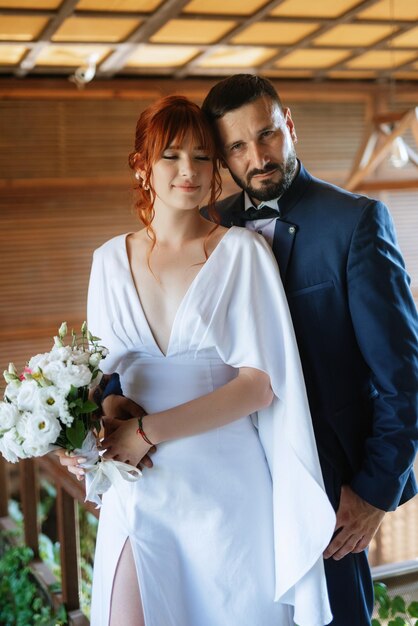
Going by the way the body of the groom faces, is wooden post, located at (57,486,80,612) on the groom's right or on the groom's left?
on the groom's right

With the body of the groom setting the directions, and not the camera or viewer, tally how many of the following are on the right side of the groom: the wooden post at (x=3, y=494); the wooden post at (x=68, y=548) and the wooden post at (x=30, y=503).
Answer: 3

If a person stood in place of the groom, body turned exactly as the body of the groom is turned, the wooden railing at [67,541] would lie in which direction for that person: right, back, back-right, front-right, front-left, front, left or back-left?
right

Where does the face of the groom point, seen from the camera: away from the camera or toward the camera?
toward the camera

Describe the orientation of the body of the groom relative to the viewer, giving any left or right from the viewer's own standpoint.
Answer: facing the viewer and to the left of the viewer

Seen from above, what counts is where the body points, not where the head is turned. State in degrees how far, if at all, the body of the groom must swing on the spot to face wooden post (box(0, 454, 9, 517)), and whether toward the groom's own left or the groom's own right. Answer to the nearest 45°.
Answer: approximately 90° to the groom's own right

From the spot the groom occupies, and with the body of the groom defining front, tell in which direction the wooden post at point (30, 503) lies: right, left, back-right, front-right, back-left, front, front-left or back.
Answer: right

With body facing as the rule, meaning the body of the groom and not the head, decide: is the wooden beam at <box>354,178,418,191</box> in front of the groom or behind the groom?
behind

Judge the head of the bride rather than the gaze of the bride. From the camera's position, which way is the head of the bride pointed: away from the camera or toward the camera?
toward the camera
